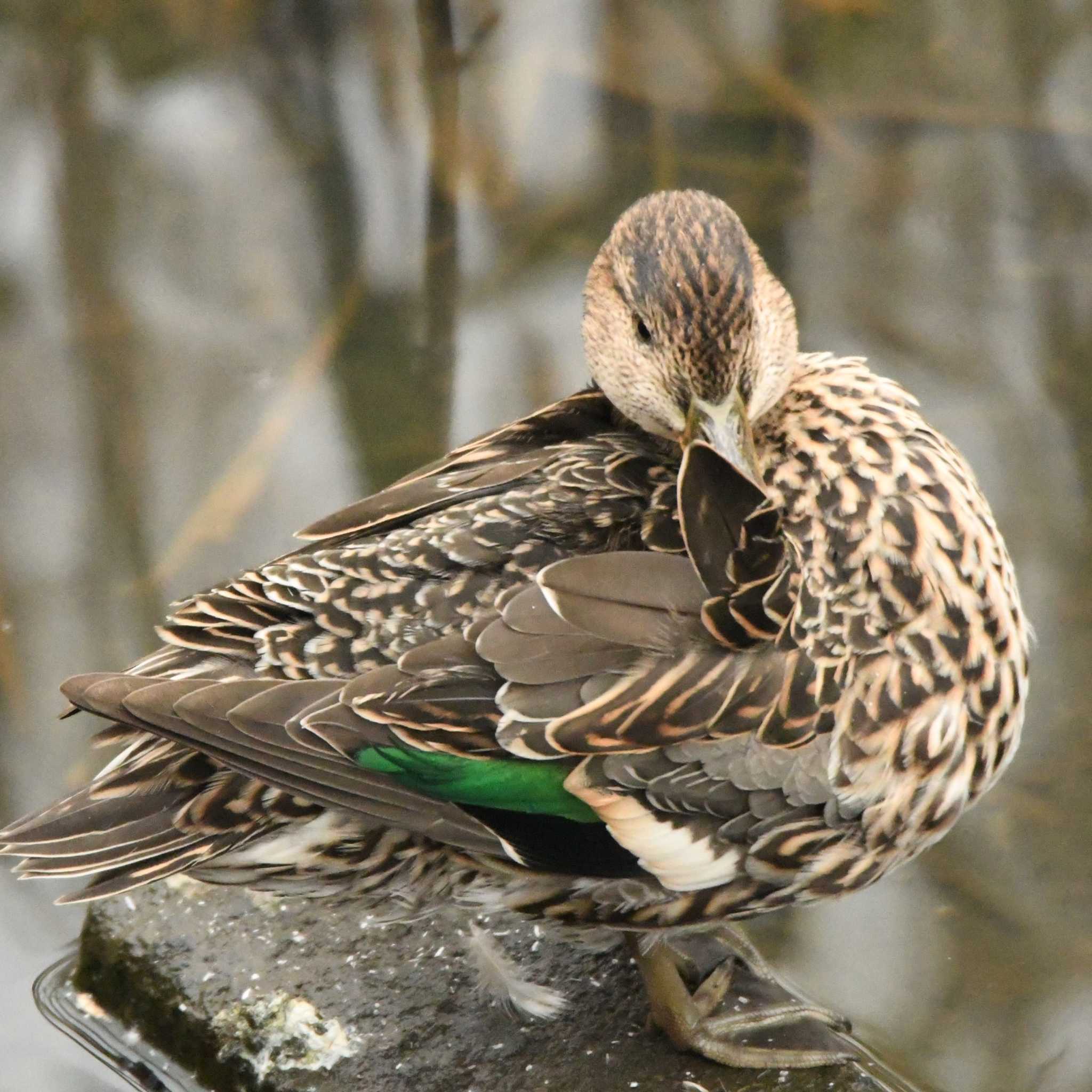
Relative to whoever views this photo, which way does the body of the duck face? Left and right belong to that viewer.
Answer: facing to the right of the viewer
